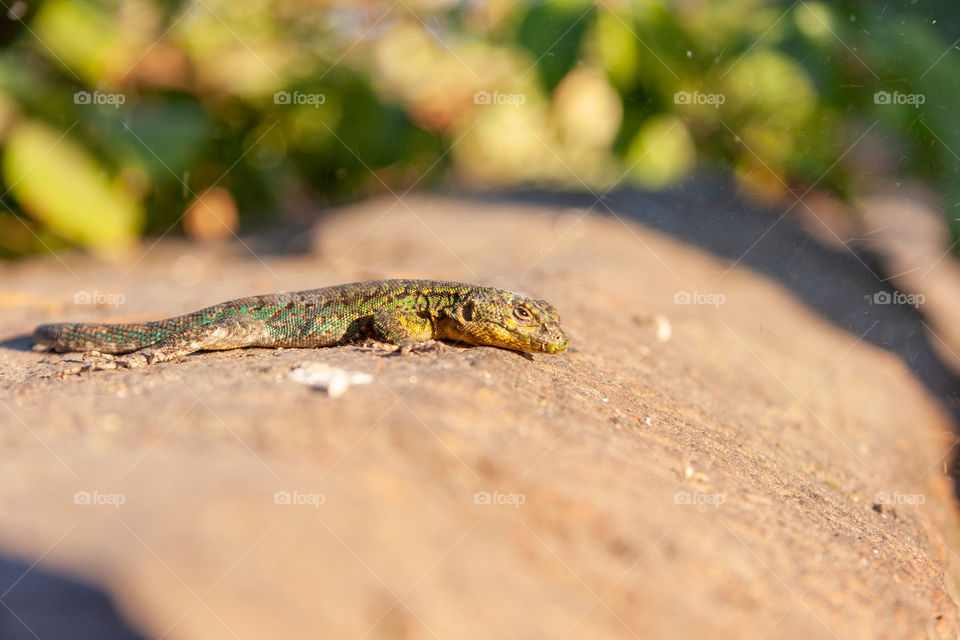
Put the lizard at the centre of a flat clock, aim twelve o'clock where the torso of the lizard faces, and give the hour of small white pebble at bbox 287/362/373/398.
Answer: The small white pebble is roughly at 3 o'clock from the lizard.

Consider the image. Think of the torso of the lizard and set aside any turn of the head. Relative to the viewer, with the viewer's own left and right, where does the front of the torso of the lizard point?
facing to the right of the viewer
